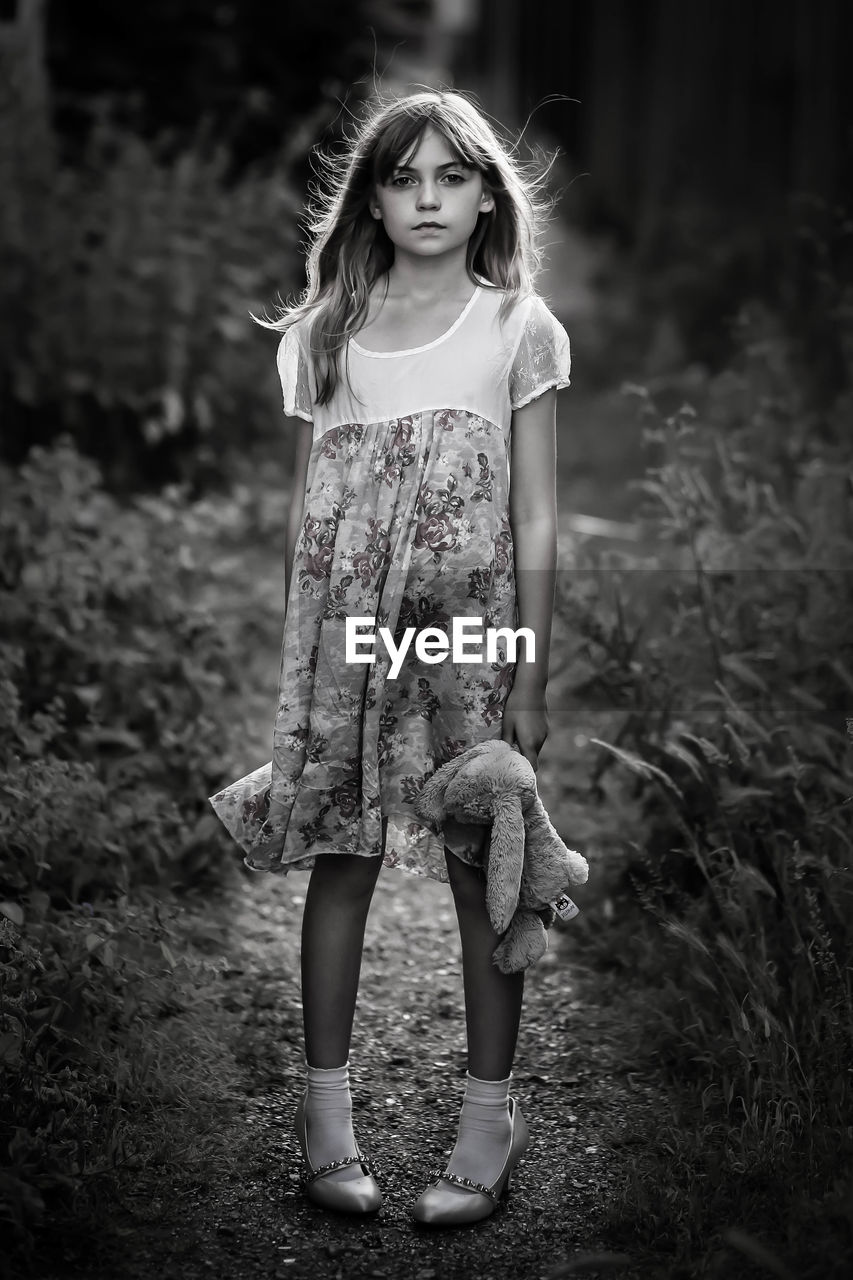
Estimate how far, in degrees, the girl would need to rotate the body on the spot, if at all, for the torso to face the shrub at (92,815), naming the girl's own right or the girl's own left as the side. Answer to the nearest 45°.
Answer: approximately 135° to the girl's own right

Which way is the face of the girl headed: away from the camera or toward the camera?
toward the camera

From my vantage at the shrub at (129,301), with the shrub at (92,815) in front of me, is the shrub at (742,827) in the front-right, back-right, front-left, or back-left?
front-left

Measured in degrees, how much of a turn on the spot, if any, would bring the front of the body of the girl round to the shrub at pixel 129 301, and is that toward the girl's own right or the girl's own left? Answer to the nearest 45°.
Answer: approximately 180°

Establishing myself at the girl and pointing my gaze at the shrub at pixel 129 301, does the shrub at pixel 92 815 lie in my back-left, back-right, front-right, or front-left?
front-left

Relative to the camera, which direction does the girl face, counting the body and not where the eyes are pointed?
toward the camera

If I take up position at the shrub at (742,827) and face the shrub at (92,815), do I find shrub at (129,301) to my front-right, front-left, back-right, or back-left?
front-right
